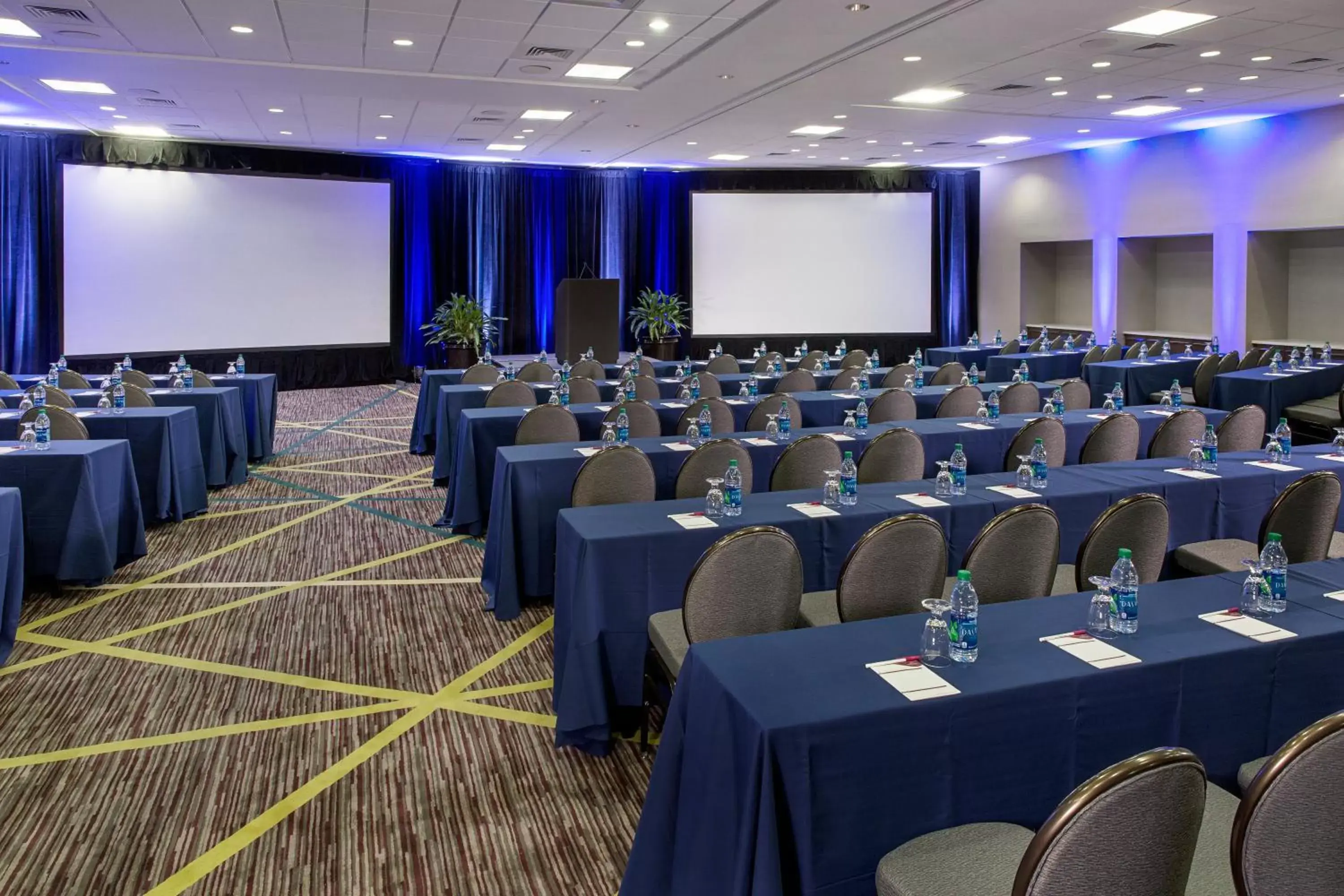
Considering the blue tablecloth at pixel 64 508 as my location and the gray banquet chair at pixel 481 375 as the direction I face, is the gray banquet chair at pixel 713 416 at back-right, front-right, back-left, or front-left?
front-right

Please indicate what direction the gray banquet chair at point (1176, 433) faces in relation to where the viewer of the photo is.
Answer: facing away from the viewer and to the left of the viewer

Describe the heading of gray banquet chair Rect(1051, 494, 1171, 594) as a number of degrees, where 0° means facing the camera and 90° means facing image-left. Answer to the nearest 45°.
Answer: approximately 135°

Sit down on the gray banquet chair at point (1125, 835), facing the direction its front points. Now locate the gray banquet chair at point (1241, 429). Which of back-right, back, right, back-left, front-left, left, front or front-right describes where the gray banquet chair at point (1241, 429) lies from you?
front-right

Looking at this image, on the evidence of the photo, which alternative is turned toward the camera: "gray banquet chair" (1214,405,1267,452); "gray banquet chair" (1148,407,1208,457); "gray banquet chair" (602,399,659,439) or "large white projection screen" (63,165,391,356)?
the large white projection screen

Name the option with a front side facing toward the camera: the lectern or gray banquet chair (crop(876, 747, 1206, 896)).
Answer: the lectern

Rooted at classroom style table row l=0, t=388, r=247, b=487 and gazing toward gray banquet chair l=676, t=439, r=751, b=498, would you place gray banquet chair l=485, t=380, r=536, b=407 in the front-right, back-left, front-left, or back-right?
front-left

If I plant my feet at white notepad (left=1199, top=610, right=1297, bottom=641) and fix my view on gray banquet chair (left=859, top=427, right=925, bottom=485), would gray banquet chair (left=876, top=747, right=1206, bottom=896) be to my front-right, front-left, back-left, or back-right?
back-left

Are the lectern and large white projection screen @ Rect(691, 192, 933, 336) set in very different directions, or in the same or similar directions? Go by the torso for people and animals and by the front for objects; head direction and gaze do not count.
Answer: same or similar directions

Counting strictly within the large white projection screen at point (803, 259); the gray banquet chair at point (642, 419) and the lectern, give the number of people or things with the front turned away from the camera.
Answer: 1

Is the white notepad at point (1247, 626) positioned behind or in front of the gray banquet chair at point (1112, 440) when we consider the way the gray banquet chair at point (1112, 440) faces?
behind

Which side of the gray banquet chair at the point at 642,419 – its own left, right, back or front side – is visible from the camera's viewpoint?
back

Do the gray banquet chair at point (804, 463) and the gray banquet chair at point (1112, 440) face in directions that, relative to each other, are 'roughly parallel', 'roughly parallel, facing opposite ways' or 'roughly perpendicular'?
roughly parallel

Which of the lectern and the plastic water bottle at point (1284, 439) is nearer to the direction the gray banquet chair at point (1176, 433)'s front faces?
the lectern

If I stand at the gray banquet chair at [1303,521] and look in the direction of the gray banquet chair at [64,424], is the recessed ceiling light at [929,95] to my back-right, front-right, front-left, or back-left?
front-right

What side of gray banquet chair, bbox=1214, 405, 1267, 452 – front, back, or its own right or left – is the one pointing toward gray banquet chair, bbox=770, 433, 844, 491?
left

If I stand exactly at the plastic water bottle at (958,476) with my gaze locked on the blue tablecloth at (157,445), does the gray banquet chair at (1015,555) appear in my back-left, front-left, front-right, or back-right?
back-left

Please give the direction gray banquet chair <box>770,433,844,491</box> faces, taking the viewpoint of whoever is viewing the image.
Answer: facing away from the viewer and to the left of the viewer
